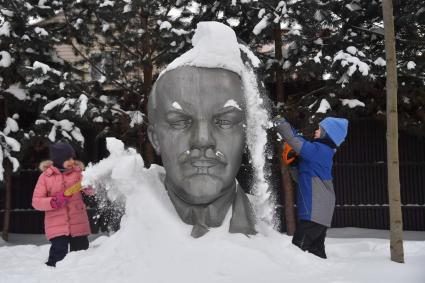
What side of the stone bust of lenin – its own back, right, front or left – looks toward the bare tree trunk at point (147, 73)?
back

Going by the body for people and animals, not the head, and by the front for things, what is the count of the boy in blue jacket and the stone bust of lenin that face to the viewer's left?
1

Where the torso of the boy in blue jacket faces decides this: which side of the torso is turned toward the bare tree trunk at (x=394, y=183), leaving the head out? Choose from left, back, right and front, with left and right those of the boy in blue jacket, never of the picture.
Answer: back

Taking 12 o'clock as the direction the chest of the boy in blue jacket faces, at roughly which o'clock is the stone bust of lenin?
The stone bust of lenin is roughly at 11 o'clock from the boy in blue jacket.

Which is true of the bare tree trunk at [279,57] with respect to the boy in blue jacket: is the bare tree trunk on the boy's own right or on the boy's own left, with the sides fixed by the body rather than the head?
on the boy's own right

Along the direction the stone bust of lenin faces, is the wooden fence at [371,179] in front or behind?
behind

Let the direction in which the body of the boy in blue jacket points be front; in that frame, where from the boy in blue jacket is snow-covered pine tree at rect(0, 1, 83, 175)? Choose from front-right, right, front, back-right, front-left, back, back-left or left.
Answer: front-right

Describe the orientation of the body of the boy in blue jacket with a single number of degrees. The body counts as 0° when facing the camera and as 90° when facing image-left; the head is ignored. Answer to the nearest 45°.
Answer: approximately 90°

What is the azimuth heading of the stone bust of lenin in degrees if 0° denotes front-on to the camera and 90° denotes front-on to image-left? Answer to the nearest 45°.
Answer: approximately 0°

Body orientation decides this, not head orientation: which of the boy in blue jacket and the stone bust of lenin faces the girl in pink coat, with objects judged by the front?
the boy in blue jacket

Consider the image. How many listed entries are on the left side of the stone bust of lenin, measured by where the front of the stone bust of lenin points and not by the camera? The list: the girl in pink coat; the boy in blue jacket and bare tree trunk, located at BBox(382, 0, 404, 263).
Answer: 2

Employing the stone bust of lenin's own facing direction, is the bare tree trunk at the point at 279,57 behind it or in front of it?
behind

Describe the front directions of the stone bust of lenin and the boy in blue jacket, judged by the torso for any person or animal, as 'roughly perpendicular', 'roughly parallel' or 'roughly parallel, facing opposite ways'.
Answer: roughly perpendicular
